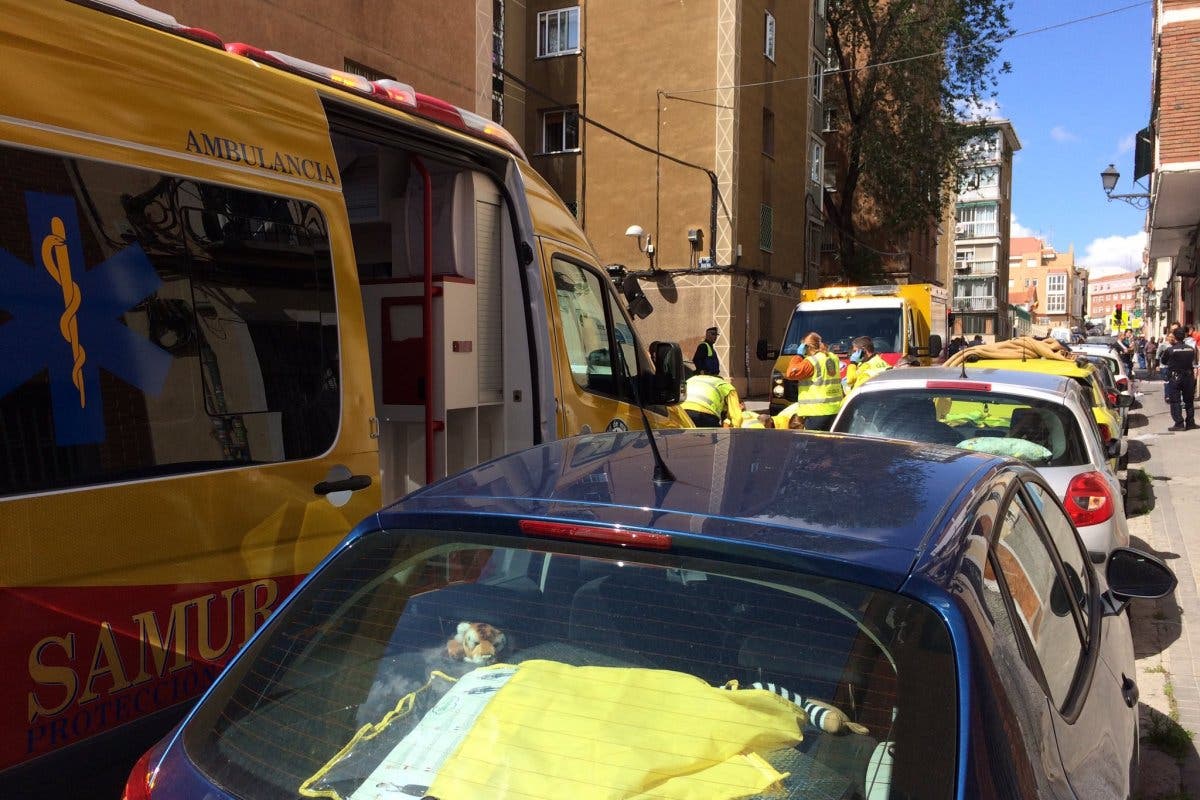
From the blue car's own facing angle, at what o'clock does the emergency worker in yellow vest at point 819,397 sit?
The emergency worker in yellow vest is roughly at 11 o'clock from the blue car.

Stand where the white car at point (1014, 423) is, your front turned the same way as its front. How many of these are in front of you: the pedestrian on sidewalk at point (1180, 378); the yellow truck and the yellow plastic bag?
2

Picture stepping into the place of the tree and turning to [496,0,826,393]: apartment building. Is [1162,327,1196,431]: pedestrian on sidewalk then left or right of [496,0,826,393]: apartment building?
left

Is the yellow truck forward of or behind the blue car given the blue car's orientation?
forward

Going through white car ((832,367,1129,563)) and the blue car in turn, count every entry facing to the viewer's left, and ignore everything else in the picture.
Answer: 0

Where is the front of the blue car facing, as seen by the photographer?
facing away from the viewer and to the right of the viewer

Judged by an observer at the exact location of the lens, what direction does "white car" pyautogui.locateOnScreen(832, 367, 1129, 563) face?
facing away from the viewer

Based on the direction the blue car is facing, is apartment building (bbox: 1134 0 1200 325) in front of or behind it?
in front

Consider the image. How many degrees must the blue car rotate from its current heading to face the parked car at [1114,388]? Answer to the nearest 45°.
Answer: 0° — it already faces it

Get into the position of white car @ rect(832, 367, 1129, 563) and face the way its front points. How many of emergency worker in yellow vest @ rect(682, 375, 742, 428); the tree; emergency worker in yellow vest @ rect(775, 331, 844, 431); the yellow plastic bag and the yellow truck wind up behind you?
1
